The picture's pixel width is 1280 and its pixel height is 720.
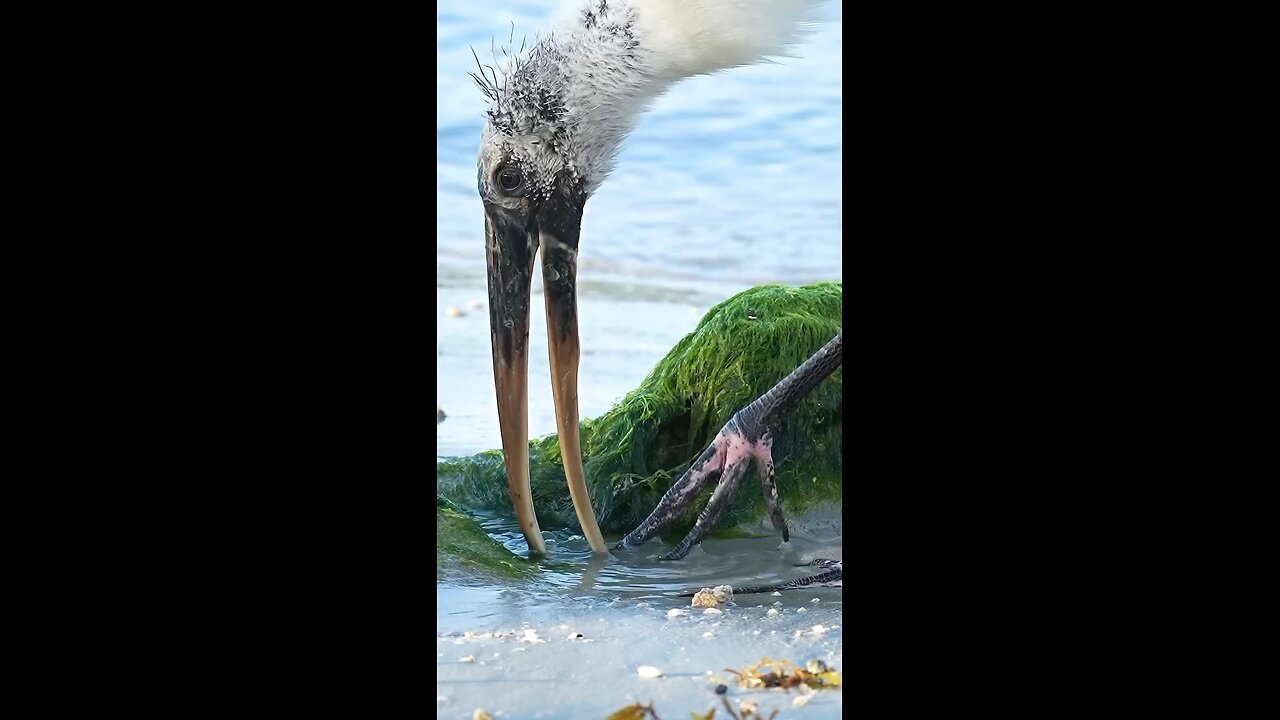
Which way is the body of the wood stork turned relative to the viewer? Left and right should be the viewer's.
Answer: facing to the left of the viewer
